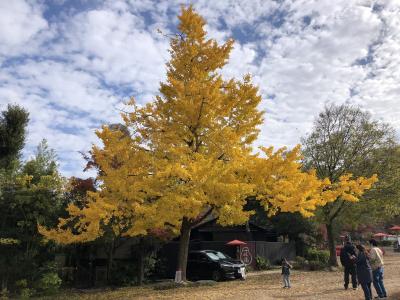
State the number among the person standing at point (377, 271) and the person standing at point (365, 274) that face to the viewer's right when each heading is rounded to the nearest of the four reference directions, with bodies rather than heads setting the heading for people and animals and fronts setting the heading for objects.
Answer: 0

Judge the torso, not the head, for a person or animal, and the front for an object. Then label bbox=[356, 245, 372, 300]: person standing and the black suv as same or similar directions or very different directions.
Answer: very different directions

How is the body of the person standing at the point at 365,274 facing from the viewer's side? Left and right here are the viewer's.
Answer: facing away from the viewer and to the left of the viewer

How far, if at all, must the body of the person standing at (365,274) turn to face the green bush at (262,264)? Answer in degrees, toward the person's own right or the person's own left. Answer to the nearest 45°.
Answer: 0° — they already face it

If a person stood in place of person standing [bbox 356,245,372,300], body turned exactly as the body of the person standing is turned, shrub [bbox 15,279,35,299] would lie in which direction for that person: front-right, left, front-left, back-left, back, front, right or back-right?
front-left

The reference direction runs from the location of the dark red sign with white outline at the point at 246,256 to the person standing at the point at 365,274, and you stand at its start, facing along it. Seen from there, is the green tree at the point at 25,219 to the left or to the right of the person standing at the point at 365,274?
right

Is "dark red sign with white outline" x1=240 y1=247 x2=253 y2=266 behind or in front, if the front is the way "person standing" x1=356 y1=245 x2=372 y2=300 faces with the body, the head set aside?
in front

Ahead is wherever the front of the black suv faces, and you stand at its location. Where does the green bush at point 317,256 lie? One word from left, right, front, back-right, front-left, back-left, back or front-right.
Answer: left

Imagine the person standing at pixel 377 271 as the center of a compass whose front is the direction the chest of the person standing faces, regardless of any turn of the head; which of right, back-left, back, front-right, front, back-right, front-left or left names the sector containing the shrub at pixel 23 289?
front-left

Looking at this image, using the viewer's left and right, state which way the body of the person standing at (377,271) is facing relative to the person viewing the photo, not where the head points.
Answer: facing away from the viewer and to the left of the viewer
